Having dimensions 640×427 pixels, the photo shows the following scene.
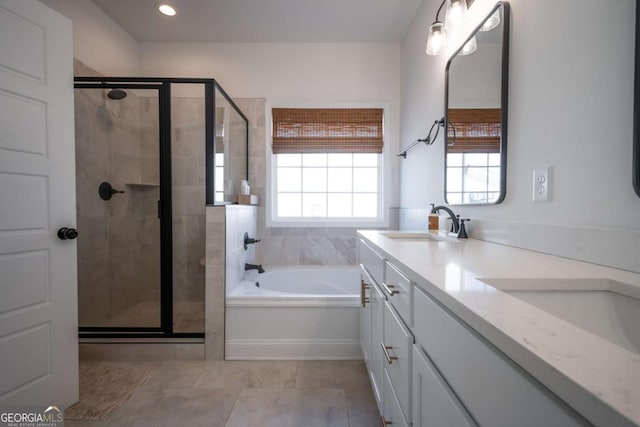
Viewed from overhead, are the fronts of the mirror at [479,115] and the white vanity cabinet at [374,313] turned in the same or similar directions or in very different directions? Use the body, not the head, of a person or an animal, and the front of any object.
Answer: same or similar directions

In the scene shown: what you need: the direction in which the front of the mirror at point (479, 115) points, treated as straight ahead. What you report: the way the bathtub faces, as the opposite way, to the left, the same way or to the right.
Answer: to the left

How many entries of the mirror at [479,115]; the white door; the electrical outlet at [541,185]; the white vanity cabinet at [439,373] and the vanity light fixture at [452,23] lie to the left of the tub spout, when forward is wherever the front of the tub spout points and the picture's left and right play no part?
0

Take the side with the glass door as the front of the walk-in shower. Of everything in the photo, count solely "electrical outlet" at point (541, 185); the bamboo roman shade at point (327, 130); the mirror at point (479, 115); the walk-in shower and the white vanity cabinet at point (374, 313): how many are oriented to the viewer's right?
0

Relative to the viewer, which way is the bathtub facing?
toward the camera

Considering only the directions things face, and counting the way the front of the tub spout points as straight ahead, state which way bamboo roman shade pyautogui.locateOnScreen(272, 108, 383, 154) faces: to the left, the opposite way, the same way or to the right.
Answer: to the right

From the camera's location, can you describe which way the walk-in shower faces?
facing the viewer

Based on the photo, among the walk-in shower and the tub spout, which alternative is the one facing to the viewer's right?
the tub spout

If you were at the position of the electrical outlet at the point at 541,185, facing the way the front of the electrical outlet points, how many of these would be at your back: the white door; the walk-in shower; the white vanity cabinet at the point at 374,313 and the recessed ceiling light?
0

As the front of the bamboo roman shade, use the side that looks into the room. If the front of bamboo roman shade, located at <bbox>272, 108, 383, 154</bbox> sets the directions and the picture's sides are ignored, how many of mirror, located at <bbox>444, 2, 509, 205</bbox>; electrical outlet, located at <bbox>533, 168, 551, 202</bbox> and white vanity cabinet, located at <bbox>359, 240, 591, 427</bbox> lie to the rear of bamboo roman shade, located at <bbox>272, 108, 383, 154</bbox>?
0

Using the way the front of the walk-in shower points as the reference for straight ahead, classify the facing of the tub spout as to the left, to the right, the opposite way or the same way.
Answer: to the left

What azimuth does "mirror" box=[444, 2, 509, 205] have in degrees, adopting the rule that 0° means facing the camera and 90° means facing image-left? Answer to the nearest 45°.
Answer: approximately 45°

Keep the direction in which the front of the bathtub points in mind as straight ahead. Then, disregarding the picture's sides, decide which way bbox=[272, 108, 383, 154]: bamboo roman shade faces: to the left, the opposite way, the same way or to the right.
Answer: the same way

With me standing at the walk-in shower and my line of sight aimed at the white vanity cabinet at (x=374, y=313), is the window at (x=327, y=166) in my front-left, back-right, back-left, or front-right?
front-left

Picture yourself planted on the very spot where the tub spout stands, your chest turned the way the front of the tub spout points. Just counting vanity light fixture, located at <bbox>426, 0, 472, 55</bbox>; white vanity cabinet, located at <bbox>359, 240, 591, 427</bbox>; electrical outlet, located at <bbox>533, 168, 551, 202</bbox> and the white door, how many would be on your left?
0

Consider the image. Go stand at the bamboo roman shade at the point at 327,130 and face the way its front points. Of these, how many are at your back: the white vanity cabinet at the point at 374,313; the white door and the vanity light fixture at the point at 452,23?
0

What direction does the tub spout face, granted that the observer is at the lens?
facing to the right of the viewer

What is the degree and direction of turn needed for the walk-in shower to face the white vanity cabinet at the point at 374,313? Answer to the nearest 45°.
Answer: approximately 45° to its left
